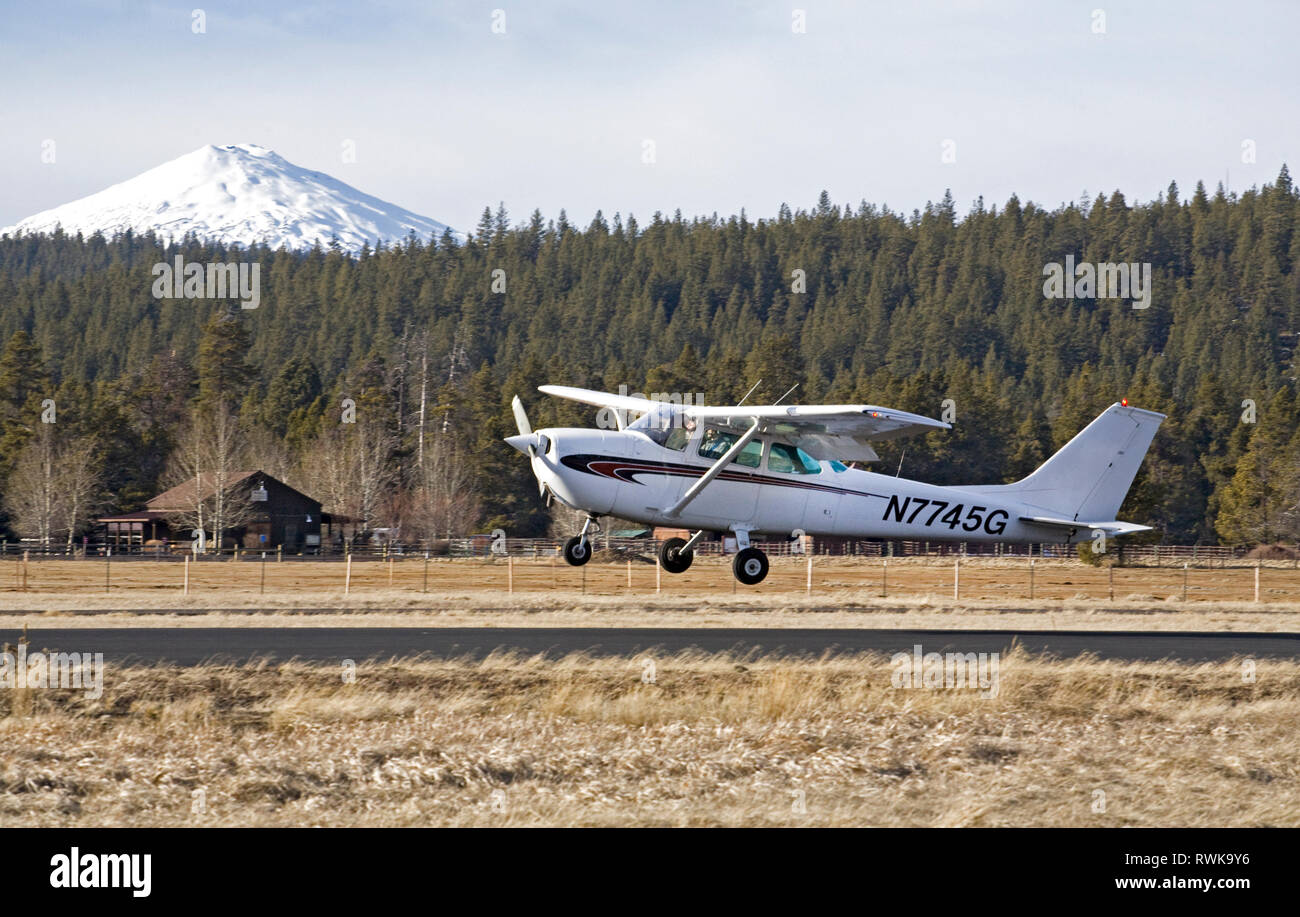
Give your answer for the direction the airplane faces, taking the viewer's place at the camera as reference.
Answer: facing to the left of the viewer
